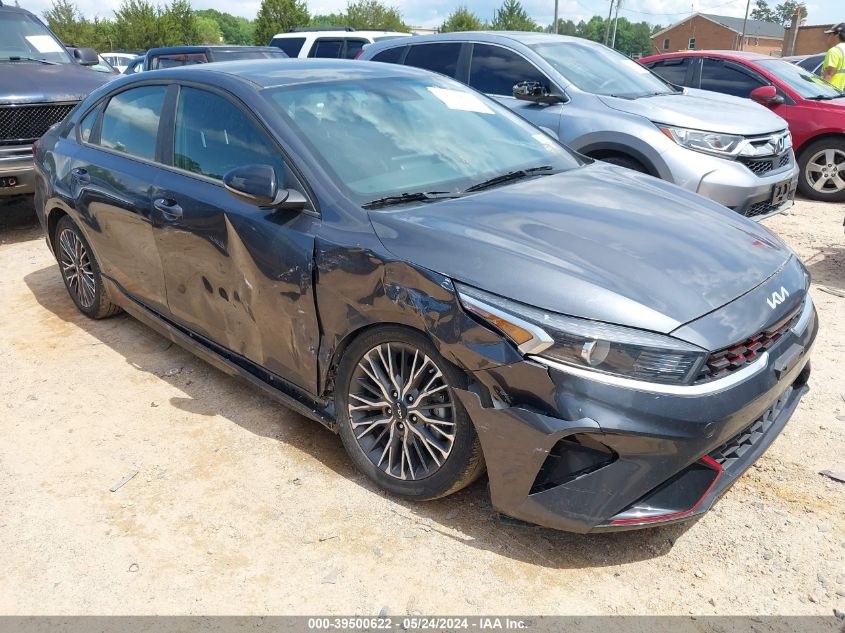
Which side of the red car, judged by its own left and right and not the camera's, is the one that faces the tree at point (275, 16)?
back

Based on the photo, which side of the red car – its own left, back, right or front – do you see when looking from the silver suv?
right

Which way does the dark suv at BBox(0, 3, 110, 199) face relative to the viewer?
toward the camera

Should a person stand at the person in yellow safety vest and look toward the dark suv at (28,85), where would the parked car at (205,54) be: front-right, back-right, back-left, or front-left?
front-right

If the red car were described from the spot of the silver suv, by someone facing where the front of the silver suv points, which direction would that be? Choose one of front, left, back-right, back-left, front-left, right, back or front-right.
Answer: left

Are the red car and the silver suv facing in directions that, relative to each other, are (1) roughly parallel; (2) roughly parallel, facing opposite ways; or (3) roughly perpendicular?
roughly parallel

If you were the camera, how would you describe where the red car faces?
facing the viewer and to the right of the viewer

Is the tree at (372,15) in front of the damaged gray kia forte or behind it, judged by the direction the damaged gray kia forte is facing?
behind

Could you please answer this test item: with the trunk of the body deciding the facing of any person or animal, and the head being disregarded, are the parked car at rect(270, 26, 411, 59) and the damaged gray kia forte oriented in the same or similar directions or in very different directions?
same or similar directions

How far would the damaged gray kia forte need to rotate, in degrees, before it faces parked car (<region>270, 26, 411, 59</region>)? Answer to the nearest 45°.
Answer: approximately 135° to its left

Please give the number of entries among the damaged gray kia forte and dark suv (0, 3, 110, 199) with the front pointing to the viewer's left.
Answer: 0

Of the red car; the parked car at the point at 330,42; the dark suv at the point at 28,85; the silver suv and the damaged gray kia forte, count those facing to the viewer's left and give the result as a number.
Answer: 0

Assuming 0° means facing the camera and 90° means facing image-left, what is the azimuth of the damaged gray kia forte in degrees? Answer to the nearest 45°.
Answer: approximately 315°

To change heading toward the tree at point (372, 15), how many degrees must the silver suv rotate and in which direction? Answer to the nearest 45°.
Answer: approximately 135° to its left

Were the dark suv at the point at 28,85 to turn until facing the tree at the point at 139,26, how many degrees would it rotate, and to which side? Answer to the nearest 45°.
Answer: approximately 180°

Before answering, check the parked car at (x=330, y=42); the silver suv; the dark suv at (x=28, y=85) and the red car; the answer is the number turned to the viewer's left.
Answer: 0

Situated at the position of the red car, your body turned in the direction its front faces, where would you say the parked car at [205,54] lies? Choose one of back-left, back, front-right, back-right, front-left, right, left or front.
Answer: back-right
